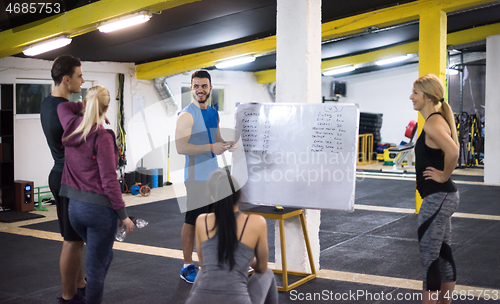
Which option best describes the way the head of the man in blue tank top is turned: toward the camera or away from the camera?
toward the camera

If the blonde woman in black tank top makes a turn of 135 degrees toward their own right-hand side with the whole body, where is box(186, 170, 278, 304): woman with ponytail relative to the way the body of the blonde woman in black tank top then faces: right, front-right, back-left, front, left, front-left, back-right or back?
back

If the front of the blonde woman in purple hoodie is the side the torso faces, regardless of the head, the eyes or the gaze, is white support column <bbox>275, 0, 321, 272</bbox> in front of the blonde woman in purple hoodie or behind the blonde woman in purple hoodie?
in front

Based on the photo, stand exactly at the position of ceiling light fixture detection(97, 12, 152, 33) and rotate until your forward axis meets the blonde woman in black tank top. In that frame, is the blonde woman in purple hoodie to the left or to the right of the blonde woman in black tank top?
right

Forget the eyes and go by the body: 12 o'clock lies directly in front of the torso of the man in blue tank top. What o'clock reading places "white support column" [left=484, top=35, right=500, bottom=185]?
The white support column is roughly at 9 o'clock from the man in blue tank top.

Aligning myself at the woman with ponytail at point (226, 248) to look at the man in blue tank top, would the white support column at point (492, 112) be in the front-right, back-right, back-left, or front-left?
front-right

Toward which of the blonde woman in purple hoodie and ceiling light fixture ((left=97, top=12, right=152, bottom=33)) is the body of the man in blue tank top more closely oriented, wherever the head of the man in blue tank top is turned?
the blonde woman in purple hoodie

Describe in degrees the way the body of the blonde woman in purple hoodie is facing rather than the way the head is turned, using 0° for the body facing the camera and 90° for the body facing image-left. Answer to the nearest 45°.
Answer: approximately 225°

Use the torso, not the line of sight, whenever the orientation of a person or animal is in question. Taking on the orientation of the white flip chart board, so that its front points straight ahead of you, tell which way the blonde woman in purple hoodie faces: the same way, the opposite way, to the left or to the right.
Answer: the opposite way

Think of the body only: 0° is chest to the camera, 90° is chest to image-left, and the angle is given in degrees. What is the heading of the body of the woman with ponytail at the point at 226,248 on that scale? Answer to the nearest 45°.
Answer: approximately 180°

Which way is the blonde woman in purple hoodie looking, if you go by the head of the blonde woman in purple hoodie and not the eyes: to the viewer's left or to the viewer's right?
to the viewer's right

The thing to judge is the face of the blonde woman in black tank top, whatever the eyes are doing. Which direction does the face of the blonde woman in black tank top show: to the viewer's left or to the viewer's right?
to the viewer's left

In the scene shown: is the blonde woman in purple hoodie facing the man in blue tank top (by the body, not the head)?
yes

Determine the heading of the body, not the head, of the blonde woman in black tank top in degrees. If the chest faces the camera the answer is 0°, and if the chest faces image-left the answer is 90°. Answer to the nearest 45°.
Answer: approximately 90°

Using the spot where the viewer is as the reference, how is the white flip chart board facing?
facing the viewer
